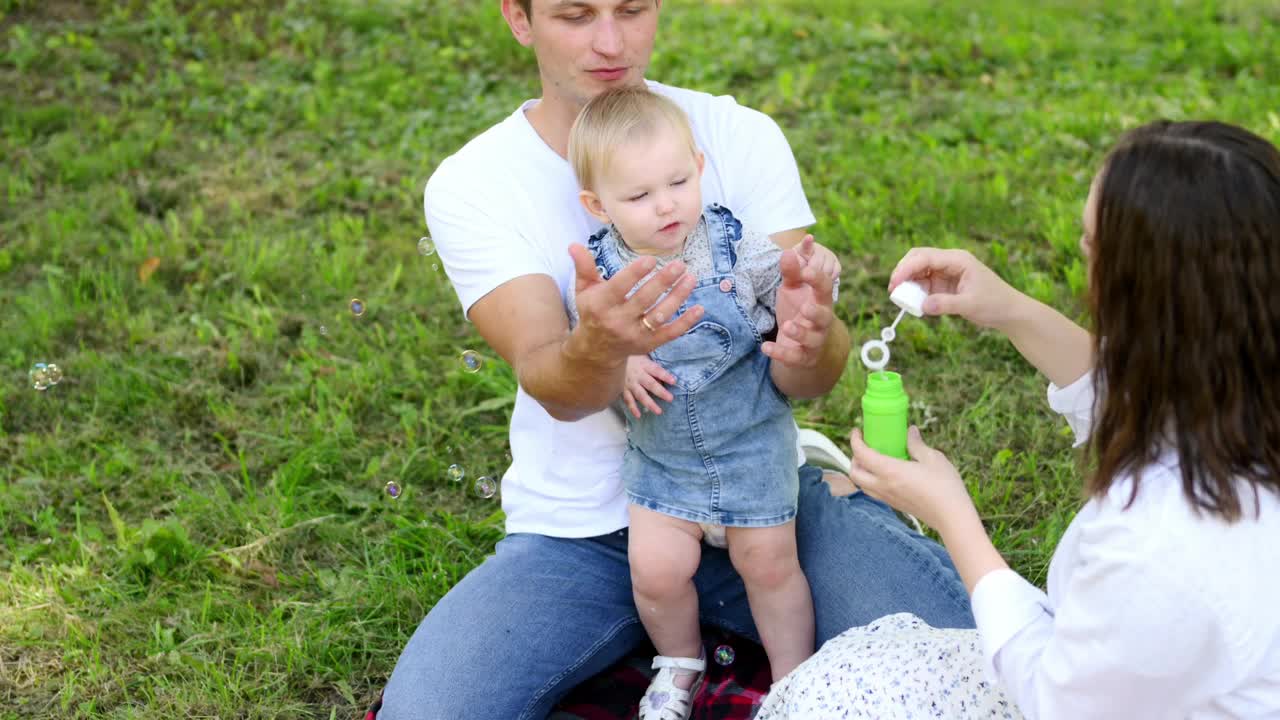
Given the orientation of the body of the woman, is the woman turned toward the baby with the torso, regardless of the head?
yes

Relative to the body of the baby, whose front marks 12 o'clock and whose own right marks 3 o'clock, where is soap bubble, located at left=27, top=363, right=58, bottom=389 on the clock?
The soap bubble is roughly at 4 o'clock from the baby.

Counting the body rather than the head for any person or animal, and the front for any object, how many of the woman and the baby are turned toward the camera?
1

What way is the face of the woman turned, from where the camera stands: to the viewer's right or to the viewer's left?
to the viewer's left

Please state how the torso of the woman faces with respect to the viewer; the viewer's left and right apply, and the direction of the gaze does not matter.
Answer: facing away from the viewer and to the left of the viewer

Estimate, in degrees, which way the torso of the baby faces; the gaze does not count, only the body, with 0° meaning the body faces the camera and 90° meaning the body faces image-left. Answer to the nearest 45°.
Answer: approximately 0°
